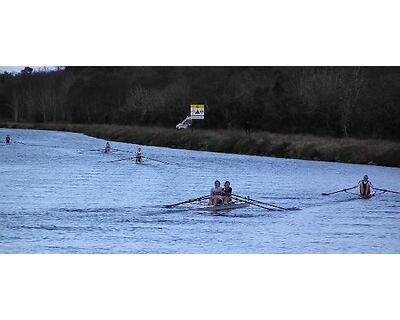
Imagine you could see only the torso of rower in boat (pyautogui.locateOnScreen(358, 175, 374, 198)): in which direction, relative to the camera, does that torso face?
toward the camera

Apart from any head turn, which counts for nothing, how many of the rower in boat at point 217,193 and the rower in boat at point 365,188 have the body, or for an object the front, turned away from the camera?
0

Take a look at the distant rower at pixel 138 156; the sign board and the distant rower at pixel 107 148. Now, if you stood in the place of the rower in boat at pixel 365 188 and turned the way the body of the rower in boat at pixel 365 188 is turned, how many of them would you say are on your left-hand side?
0

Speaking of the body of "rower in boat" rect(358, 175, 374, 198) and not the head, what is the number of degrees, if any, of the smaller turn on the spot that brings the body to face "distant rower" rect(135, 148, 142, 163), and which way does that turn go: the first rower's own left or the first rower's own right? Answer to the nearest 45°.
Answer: approximately 90° to the first rower's own right

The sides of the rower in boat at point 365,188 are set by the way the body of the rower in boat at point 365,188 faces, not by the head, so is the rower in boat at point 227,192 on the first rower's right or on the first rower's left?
on the first rower's right

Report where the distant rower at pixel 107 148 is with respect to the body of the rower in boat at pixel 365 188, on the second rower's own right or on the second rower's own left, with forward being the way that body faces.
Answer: on the second rower's own right

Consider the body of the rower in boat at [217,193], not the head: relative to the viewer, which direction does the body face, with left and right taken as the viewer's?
facing the viewer and to the left of the viewer

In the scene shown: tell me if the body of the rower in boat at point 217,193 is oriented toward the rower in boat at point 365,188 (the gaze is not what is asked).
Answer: no

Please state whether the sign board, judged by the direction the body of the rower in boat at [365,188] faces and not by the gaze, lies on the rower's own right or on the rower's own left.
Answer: on the rower's own right

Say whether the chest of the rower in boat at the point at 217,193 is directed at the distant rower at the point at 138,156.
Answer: no
